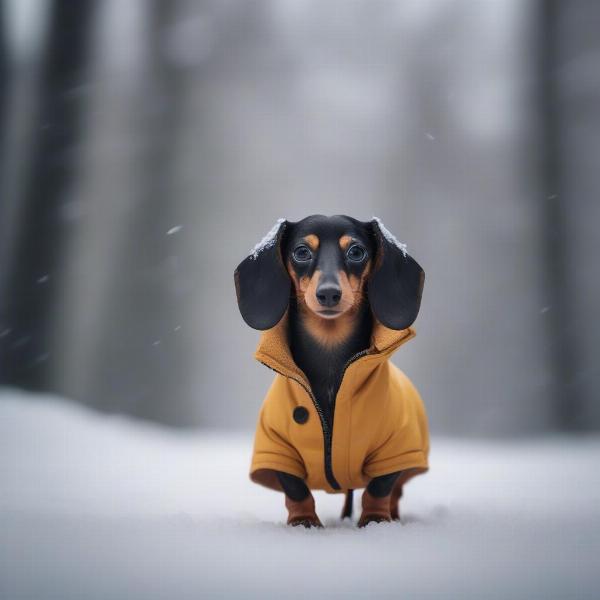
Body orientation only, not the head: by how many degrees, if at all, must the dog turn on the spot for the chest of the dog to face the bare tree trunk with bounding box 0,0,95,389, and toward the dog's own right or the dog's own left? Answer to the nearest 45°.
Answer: approximately 135° to the dog's own right

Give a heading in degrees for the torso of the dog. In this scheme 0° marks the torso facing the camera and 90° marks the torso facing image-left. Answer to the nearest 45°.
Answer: approximately 0°

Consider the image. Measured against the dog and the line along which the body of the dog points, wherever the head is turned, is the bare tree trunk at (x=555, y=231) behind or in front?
behind
